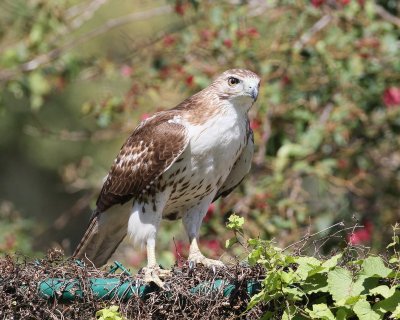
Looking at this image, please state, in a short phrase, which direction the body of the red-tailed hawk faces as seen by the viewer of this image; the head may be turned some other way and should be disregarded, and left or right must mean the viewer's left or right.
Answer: facing the viewer and to the right of the viewer

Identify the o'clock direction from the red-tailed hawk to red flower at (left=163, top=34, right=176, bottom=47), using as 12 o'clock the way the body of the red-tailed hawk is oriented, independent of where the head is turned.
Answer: The red flower is roughly at 8 o'clock from the red-tailed hawk.

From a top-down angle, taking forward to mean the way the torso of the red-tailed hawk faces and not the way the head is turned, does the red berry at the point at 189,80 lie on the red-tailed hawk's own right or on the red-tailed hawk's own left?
on the red-tailed hawk's own left

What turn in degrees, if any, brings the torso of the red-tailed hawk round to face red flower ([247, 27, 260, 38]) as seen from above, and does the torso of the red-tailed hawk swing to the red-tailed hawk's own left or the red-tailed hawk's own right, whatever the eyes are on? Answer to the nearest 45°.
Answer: approximately 90° to the red-tailed hawk's own left

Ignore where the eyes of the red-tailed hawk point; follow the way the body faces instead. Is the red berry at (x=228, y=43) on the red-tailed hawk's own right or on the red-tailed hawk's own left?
on the red-tailed hawk's own left

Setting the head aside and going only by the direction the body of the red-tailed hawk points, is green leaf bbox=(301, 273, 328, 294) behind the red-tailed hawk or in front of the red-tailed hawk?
in front

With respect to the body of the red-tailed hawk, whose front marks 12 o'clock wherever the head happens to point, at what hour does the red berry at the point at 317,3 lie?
The red berry is roughly at 9 o'clock from the red-tailed hawk.
